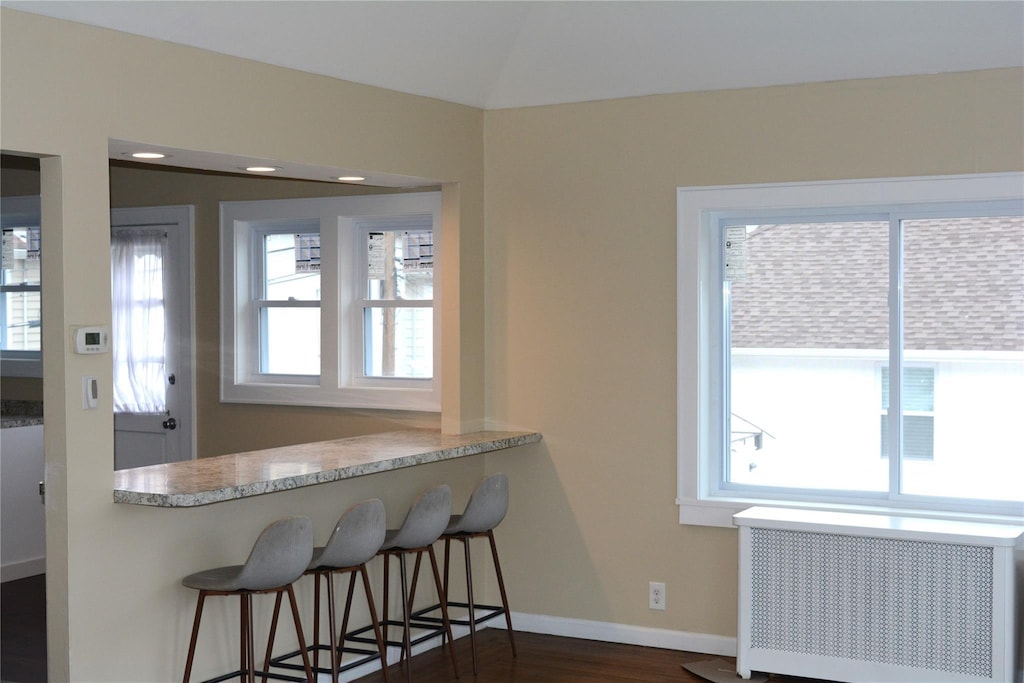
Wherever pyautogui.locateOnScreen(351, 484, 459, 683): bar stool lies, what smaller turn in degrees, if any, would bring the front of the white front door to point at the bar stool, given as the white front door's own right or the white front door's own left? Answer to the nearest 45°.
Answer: approximately 45° to the white front door's own left

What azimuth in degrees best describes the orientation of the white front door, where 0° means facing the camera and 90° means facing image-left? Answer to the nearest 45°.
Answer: approximately 0°

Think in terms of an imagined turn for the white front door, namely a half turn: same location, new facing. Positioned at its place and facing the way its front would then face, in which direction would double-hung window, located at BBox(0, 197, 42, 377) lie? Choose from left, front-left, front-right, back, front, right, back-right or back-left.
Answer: front-left

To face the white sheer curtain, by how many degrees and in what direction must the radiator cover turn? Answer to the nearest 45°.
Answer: approximately 90° to its right

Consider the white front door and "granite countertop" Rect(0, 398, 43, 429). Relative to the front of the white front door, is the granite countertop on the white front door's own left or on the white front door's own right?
on the white front door's own right

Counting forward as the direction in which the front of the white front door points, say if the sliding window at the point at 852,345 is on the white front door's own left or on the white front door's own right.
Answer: on the white front door's own left

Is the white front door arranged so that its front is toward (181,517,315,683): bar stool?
yes
